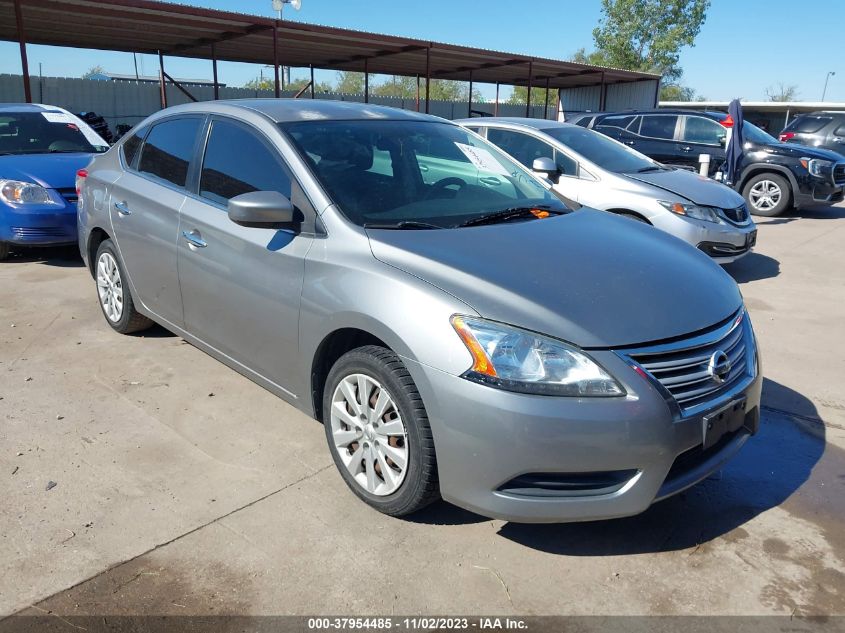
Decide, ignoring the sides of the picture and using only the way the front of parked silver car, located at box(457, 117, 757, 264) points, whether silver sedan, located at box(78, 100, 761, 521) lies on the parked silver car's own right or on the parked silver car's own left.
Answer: on the parked silver car's own right

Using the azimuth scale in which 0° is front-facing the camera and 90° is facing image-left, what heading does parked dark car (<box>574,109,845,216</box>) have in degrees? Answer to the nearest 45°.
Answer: approximately 315°

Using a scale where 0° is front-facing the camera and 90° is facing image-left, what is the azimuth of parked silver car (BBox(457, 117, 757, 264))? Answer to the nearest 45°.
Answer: approximately 315°

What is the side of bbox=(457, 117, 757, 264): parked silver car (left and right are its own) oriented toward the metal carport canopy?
back

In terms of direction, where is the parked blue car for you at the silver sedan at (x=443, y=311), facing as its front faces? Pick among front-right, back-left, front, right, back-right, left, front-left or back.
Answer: back

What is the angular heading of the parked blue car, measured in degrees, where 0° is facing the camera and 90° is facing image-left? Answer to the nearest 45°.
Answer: approximately 315°
